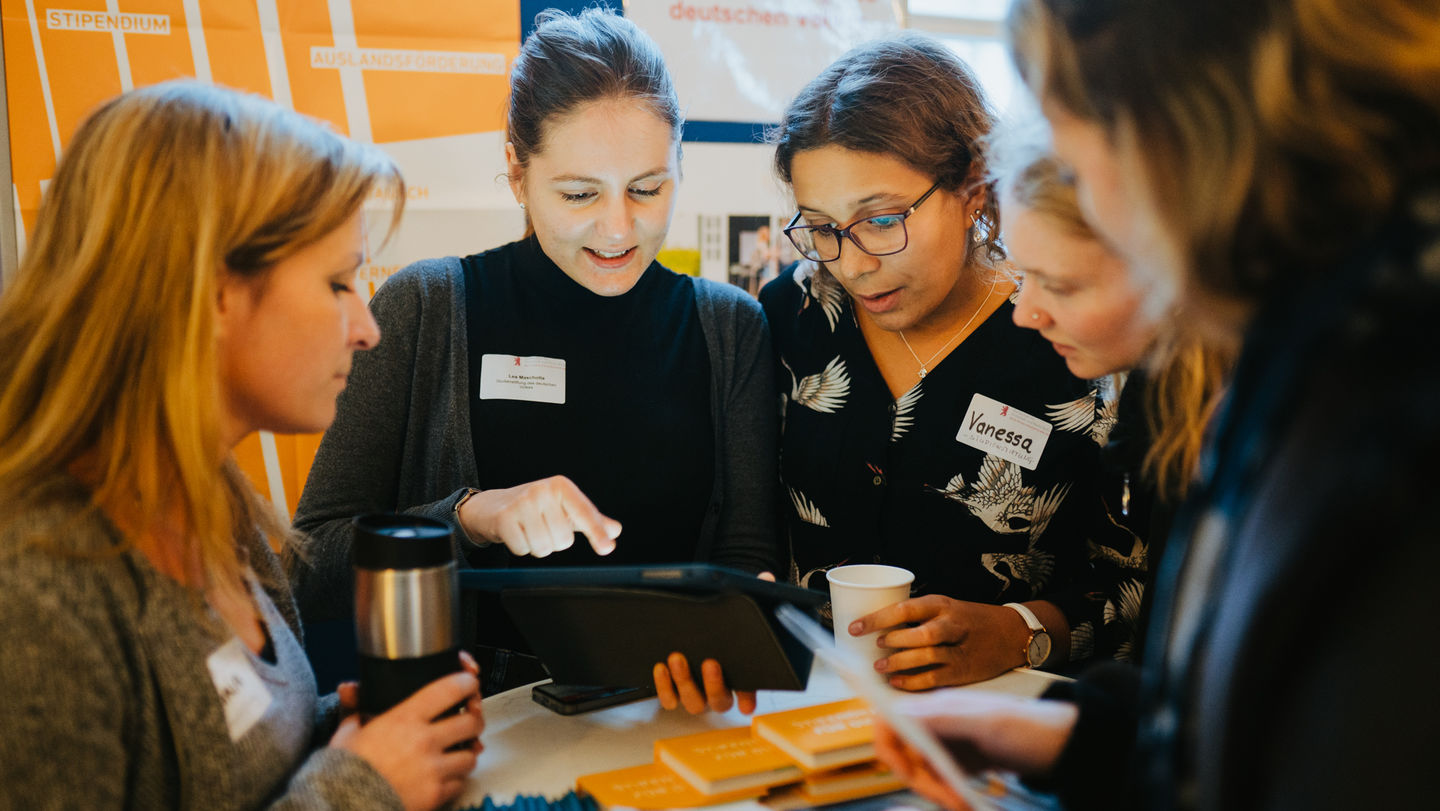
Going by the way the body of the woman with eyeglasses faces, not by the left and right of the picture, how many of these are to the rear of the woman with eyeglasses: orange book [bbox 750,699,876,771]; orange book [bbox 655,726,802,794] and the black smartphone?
0

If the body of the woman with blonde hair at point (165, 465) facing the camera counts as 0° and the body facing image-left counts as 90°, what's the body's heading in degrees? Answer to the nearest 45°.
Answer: approximately 270°

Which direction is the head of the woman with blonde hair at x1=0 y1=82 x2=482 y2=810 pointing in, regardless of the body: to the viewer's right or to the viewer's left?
to the viewer's right

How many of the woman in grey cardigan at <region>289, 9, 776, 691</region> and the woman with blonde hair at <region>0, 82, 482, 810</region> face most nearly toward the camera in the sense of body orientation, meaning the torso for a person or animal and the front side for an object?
1

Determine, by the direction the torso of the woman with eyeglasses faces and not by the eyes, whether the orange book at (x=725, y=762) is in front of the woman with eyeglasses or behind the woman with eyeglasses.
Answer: in front

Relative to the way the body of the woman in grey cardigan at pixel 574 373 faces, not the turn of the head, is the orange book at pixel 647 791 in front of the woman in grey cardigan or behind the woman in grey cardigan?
in front

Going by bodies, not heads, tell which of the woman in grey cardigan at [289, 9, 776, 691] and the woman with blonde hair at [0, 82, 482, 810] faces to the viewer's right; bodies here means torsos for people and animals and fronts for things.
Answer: the woman with blonde hair

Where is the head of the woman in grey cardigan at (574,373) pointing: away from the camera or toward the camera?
toward the camera

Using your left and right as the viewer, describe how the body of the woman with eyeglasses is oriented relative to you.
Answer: facing the viewer and to the left of the viewer

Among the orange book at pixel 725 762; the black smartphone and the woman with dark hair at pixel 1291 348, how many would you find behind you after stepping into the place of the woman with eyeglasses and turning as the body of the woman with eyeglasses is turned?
0

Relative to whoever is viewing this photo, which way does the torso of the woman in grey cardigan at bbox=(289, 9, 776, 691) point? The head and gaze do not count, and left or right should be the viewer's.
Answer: facing the viewer

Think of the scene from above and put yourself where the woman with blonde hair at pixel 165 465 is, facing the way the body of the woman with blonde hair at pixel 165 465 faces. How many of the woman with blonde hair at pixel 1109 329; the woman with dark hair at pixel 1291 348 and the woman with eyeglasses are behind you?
0
